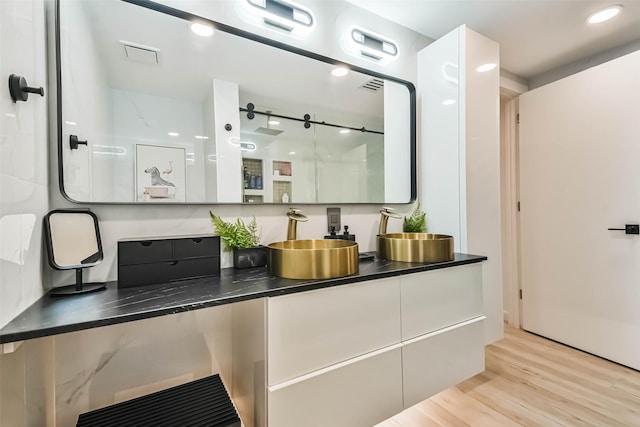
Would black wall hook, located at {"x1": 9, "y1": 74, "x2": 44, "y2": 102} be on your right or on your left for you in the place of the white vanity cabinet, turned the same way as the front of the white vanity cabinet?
on your right

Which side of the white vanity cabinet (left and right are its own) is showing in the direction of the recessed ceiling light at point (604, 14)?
left

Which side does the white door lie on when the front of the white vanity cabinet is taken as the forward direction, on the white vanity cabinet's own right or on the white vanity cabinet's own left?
on the white vanity cabinet's own left

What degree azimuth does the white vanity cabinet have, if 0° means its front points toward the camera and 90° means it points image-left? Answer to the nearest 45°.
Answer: approximately 315°
